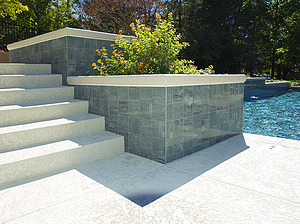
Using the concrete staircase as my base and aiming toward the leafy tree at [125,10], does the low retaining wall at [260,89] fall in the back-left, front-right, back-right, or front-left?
front-right

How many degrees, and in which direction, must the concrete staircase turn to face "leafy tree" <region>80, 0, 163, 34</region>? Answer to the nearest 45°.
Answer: approximately 135° to its left

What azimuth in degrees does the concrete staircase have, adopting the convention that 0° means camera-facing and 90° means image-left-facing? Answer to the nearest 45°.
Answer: approximately 315°

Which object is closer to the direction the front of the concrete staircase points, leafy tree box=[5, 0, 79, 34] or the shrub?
the shrub

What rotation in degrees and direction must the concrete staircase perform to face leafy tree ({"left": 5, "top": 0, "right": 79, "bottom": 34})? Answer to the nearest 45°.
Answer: approximately 135° to its left

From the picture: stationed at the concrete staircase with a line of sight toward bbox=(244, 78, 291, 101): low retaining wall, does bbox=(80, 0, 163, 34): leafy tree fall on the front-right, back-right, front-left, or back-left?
front-left

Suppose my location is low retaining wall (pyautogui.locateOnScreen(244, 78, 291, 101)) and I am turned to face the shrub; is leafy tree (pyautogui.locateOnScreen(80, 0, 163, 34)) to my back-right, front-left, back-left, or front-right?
front-right

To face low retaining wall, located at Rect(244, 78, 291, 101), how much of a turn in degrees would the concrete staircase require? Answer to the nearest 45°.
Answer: approximately 90° to its left

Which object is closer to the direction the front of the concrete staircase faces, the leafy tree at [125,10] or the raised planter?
the raised planter

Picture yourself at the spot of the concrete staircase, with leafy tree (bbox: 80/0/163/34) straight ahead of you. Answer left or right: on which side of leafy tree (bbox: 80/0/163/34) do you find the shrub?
right
